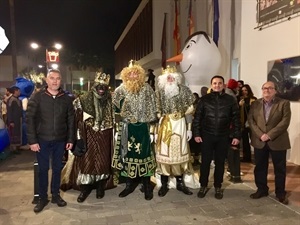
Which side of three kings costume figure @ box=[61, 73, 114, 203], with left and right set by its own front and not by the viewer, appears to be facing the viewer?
front

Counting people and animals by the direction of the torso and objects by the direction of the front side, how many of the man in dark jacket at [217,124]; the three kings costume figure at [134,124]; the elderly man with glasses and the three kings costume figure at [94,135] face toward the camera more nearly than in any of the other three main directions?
4

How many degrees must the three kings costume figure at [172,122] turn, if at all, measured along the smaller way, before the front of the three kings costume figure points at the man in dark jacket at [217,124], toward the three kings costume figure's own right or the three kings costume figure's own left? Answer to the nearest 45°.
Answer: approximately 90° to the three kings costume figure's own left

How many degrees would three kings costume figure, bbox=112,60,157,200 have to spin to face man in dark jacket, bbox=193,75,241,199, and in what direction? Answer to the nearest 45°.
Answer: approximately 90° to its left

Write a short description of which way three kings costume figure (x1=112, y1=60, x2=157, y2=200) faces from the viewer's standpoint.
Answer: facing the viewer

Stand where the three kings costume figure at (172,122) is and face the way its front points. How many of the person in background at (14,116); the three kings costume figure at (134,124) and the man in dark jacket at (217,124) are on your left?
1

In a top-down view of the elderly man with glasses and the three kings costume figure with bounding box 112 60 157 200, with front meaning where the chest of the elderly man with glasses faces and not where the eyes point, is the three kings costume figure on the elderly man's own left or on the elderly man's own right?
on the elderly man's own right

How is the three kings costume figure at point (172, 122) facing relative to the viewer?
toward the camera

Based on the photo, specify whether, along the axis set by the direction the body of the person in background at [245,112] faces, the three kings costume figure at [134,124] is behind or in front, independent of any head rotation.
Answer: in front

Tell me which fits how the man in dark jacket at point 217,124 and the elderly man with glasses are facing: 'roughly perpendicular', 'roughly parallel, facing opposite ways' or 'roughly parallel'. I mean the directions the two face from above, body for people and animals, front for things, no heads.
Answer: roughly parallel

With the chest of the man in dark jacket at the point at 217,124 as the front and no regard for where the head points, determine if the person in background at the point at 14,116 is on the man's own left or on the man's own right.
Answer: on the man's own right

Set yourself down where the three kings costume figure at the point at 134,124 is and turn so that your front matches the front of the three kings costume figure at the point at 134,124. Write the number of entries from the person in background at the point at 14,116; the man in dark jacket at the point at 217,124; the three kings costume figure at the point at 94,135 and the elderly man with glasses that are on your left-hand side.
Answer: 2

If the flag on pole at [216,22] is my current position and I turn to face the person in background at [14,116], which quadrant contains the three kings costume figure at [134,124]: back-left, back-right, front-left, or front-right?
front-left

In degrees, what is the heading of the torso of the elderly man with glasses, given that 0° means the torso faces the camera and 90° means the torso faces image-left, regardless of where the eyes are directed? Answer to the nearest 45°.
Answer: approximately 0°
